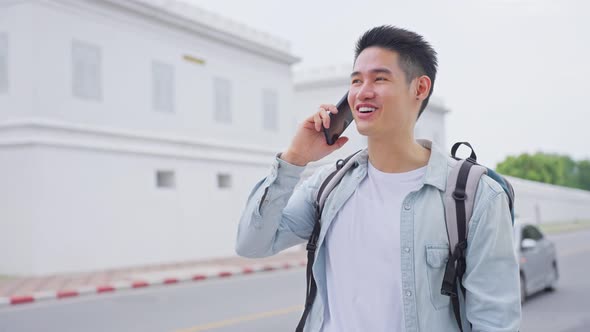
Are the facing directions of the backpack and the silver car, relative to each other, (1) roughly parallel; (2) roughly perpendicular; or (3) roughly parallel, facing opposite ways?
roughly parallel, facing opposite ways

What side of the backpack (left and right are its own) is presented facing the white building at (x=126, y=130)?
left

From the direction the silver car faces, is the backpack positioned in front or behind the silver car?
in front

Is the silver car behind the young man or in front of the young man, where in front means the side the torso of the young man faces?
behind

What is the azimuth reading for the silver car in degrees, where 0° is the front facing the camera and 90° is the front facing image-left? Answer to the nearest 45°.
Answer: approximately 45°

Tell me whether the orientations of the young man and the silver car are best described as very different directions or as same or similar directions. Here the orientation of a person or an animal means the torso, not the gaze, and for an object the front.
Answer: same or similar directions

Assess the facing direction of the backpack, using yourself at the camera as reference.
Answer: facing away from the viewer and to the right of the viewer

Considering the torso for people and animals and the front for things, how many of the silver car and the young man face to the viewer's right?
0

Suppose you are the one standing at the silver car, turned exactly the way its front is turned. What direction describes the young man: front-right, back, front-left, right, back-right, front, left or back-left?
front-left
